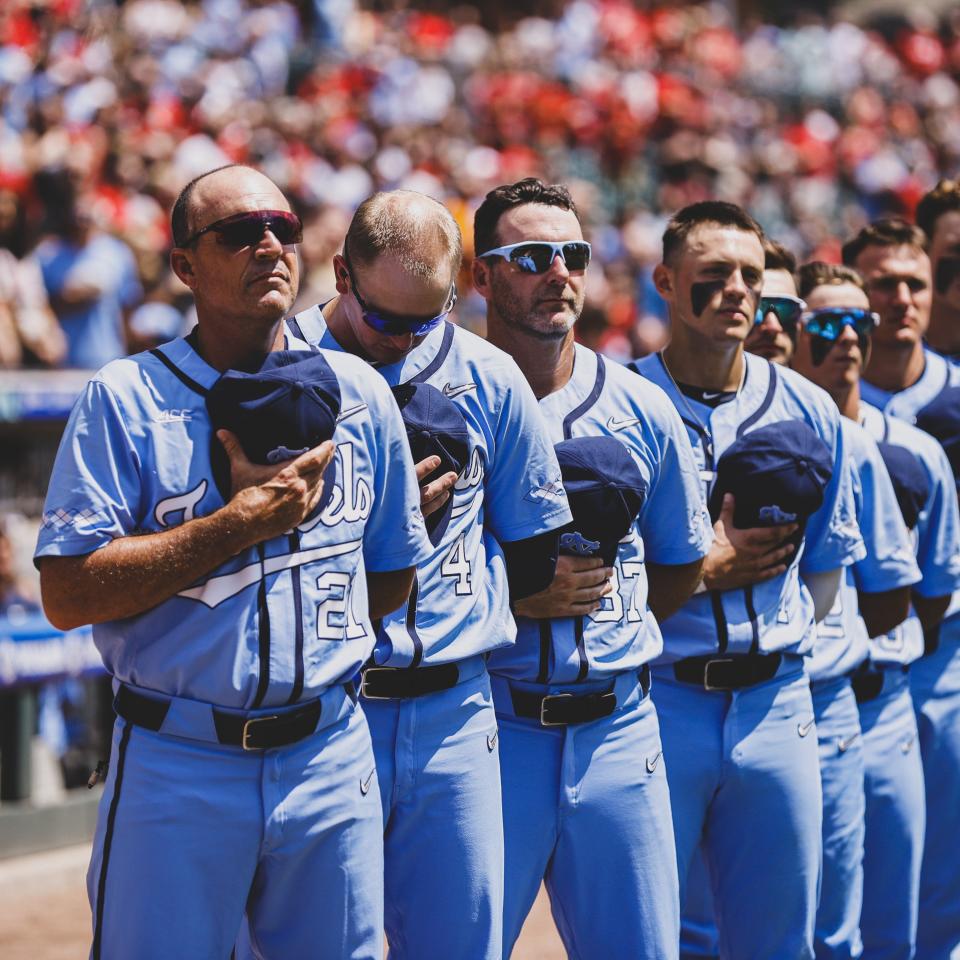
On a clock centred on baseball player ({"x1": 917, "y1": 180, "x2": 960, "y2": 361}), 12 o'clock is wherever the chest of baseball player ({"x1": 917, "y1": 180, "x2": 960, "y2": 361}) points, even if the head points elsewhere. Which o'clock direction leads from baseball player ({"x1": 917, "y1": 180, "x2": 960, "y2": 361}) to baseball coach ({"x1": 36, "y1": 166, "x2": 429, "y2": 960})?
baseball coach ({"x1": 36, "y1": 166, "x2": 429, "y2": 960}) is roughly at 2 o'clock from baseball player ({"x1": 917, "y1": 180, "x2": 960, "y2": 361}).

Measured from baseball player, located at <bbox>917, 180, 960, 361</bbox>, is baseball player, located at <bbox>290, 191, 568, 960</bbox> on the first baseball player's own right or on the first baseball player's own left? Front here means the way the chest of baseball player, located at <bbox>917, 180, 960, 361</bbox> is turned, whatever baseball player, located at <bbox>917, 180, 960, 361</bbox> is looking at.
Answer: on the first baseball player's own right

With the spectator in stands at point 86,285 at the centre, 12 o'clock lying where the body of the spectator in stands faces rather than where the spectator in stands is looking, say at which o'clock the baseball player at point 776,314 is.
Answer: The baseball player is roughly at 11 o'clock from the spectator in stands.

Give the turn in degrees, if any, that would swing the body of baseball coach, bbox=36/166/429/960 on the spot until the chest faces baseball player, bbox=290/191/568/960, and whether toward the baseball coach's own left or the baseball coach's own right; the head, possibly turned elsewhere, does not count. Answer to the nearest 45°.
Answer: approximately 90° to the baseball coach's own left

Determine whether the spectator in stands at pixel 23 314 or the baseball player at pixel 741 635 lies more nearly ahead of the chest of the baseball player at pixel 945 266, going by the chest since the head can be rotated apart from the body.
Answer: the baseball player

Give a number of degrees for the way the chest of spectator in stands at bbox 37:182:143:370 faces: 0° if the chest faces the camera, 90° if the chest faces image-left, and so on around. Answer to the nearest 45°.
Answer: approximately 0°

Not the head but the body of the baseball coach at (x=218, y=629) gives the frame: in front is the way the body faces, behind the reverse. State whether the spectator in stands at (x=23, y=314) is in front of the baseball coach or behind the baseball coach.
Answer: behind
